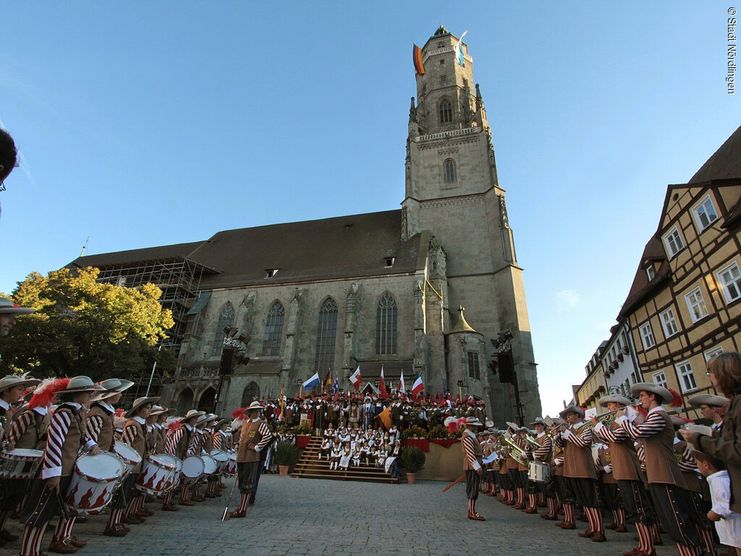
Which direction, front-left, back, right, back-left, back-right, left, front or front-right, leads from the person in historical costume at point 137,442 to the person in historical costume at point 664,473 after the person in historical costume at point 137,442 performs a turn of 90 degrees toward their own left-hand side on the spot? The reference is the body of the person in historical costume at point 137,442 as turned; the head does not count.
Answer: back-right

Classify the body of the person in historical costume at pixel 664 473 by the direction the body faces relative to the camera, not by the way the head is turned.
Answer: to the viewer's left

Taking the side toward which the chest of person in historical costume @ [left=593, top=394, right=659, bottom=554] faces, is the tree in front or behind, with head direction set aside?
in front

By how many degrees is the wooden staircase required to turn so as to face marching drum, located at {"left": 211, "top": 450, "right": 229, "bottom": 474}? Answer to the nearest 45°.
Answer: approximately 45° to its right

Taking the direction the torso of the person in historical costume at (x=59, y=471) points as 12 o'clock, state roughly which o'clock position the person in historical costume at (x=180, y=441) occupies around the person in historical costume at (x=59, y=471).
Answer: the person in historical costume at (x=180, y=441) is roughly at 10 o'clock from the person in historical costume at (x=59, y=471).

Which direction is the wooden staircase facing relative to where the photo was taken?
toward the camera

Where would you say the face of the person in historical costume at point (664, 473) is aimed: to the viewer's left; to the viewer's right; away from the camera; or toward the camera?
to the viewer's left

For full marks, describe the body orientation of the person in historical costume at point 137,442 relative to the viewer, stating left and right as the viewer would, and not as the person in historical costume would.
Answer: facing to the right of the viewer

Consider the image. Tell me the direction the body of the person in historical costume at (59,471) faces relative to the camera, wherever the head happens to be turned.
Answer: to the viewer's right

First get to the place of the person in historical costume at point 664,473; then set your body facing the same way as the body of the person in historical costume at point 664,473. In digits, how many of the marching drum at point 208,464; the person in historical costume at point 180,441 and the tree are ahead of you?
3

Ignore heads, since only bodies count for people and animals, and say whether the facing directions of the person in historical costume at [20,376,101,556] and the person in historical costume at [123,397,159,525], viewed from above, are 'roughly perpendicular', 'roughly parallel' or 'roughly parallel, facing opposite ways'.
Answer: roughly parallel

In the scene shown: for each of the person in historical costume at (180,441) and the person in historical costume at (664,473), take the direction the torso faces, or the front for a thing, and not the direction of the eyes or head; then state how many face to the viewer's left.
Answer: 1

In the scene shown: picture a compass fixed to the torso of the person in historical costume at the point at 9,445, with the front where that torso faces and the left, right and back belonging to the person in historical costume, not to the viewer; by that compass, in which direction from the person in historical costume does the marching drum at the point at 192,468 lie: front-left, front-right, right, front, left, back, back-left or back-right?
front-left

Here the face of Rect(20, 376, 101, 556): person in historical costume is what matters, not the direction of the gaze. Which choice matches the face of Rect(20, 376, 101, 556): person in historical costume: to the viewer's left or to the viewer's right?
to the viewer's right

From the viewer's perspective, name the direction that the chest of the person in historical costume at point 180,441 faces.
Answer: to the viewer's right
